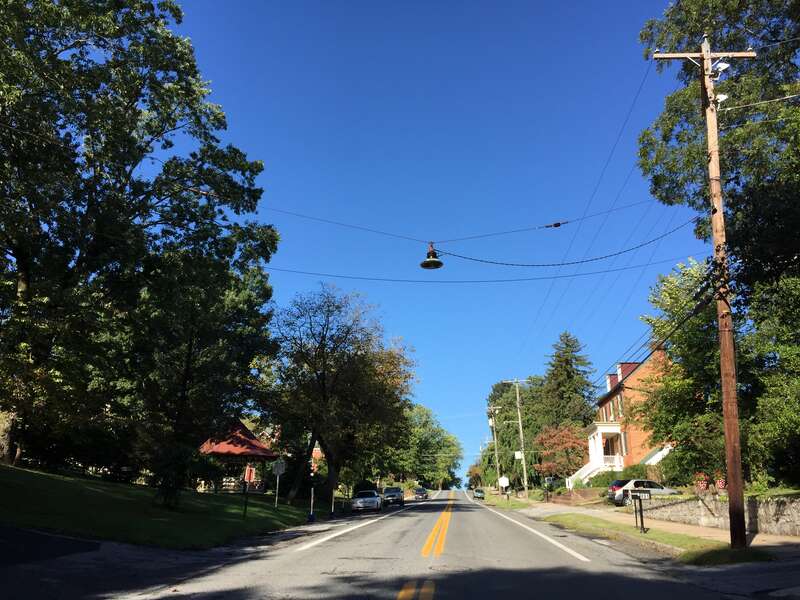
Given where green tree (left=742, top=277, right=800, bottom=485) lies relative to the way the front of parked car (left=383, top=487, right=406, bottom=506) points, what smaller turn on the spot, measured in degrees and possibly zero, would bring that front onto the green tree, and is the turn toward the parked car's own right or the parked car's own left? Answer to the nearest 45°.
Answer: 0° — it already faces it

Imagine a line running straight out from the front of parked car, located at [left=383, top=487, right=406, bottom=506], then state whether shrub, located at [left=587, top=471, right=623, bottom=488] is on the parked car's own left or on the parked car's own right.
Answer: on the parked car's own left

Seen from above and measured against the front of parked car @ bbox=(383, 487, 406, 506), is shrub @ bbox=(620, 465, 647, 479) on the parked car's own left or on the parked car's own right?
on the parked car's own left

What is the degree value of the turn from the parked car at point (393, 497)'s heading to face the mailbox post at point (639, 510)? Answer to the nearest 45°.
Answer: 0° — it already faces it

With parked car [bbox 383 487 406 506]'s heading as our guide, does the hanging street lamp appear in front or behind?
in front

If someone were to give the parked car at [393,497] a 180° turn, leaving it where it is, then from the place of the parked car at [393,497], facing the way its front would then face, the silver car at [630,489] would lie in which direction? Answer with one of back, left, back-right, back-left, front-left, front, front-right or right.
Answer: back-right

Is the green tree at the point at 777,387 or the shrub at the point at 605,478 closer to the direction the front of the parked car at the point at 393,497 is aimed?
the green tree

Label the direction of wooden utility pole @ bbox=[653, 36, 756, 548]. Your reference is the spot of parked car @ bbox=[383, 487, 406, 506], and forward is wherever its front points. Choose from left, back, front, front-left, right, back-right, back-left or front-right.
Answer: front

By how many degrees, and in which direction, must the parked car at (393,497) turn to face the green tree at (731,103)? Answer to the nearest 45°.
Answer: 0° — it already faces it

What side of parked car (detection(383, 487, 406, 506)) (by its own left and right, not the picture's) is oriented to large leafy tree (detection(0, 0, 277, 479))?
front

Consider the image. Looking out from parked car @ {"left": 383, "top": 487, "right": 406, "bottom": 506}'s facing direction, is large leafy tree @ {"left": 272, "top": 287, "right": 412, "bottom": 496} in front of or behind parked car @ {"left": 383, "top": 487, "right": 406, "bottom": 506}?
in front

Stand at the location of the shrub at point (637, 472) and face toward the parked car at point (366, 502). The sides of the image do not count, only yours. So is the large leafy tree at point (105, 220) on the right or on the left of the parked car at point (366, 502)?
left

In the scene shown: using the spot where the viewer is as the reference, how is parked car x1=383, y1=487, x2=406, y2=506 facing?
facing the viewer
